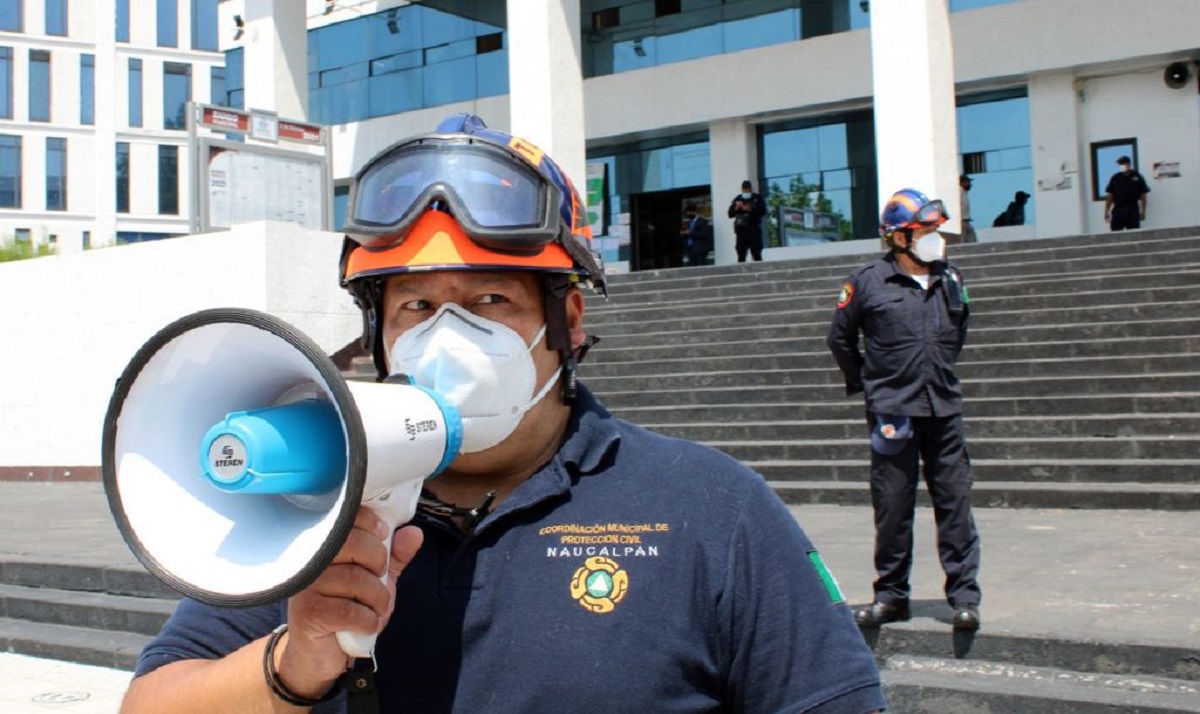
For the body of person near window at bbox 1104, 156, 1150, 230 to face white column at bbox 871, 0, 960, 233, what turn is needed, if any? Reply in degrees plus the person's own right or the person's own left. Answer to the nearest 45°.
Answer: approximately 45° to the person's own right

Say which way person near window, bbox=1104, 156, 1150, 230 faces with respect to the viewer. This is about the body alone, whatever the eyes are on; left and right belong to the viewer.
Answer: facing the viewer

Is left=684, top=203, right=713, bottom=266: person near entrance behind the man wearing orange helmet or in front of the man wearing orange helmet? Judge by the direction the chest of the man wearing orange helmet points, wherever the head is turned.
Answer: behind

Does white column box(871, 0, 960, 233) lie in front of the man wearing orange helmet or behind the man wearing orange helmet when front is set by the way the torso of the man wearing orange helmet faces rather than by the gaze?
behind

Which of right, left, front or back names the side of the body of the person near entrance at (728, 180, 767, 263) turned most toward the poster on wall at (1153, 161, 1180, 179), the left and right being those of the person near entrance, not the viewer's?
left

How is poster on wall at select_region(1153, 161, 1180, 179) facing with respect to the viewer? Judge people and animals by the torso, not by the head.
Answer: toward the camera

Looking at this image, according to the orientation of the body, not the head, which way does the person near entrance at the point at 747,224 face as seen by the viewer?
toward the camera

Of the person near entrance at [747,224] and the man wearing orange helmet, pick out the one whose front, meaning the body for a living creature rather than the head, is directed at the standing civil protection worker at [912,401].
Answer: the person near entrance

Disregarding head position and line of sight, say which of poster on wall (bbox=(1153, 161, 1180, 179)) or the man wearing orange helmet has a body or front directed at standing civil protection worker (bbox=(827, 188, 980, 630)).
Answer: the poster on wall

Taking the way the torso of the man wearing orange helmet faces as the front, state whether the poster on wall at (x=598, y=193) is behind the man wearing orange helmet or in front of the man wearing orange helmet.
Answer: behind

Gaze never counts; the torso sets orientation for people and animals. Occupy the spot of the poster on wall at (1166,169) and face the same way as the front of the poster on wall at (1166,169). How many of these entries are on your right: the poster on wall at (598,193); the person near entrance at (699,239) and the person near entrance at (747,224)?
3

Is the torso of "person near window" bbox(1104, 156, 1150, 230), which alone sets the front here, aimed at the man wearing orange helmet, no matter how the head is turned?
yes
